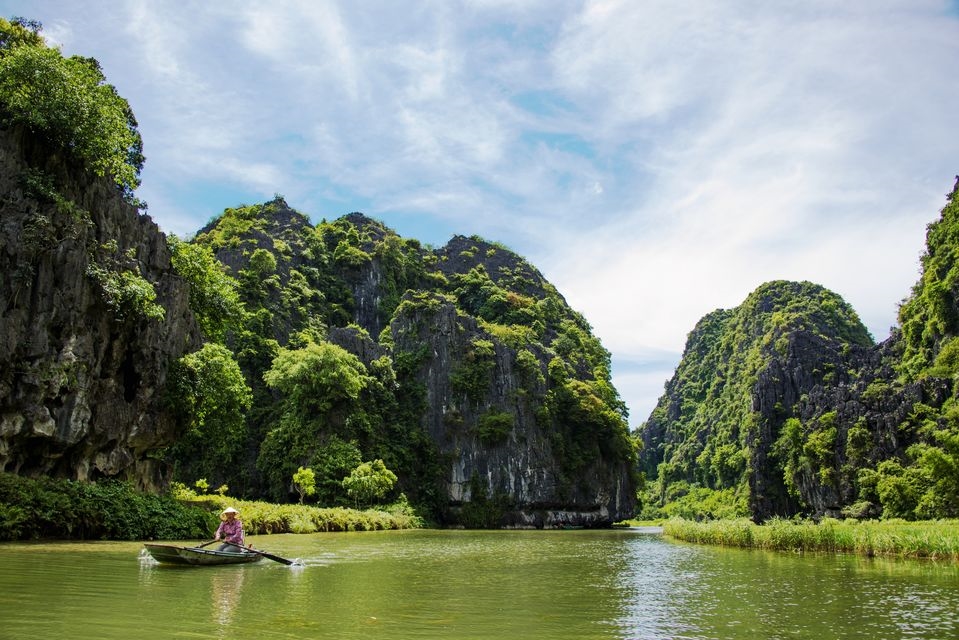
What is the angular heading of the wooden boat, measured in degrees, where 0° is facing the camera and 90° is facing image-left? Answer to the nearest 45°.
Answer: approximately 90°

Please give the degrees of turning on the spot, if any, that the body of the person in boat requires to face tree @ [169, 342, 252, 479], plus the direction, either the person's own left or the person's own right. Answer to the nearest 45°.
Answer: approximately 135° to the person's own right

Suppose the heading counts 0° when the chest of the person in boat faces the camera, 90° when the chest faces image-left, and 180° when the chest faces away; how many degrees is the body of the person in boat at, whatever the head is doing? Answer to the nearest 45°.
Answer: approximately 45°

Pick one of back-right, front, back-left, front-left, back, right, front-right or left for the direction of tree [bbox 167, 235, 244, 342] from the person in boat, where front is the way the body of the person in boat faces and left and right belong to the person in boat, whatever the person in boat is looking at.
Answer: back-right

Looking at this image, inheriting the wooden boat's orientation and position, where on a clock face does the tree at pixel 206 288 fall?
The tree is roughly at 3 o'clock from the wooden boat.

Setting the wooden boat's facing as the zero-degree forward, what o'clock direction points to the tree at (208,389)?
The tree is roughly at 3 o'clock from the wooden boat.
